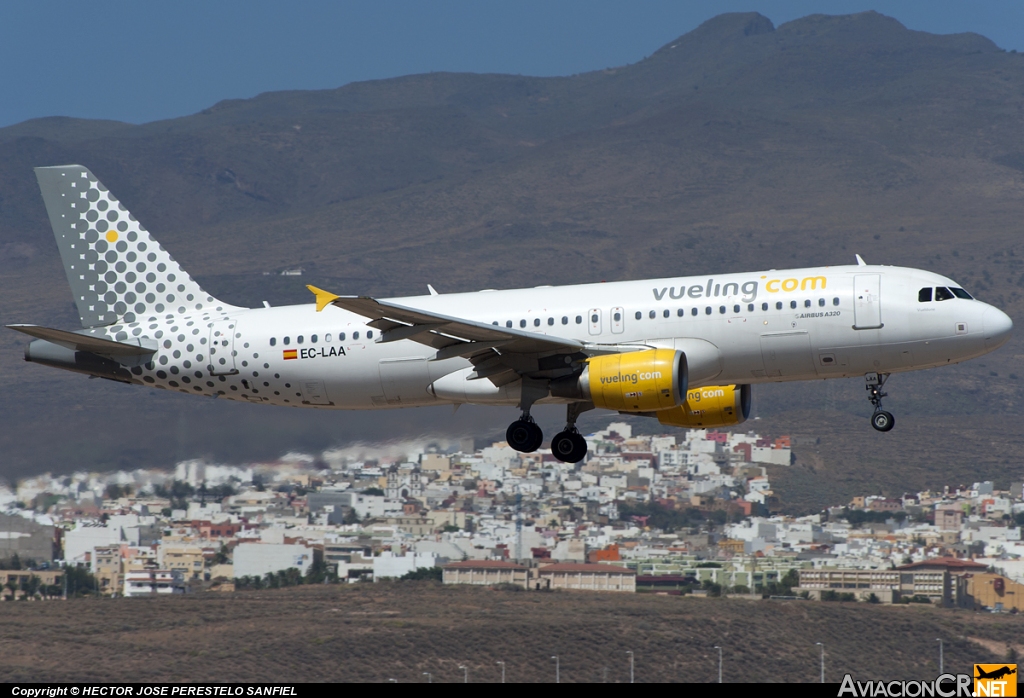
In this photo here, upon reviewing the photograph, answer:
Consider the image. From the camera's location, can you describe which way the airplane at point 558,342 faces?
facing to the right of the viewer
